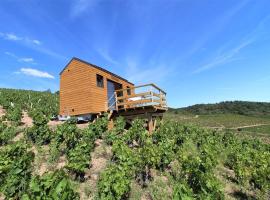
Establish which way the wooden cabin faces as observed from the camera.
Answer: facing the viewer and to the right of the viewer

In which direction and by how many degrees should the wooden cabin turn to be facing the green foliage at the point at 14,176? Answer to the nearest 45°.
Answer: approximately 45° to its right

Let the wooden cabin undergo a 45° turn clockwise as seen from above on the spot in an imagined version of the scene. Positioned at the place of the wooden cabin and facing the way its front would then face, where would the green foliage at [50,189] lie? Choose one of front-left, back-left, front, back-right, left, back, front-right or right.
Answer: front

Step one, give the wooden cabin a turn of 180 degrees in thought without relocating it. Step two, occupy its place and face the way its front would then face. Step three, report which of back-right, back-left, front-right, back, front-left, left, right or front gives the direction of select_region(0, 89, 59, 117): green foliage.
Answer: front

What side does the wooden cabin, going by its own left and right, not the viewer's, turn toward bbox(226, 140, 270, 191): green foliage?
front
